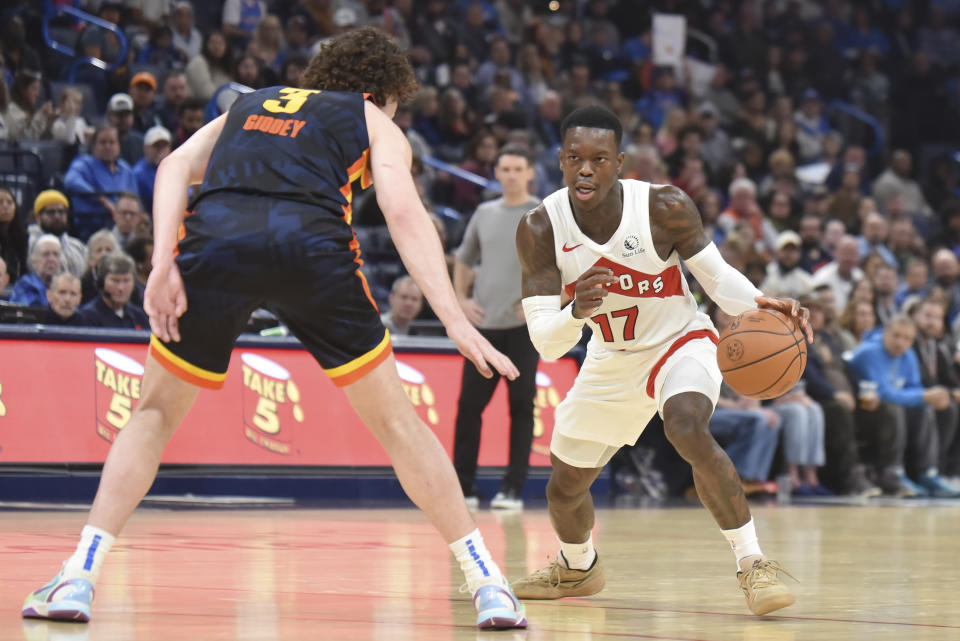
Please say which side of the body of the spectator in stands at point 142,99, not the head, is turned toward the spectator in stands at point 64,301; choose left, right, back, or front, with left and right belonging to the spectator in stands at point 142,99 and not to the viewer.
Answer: front

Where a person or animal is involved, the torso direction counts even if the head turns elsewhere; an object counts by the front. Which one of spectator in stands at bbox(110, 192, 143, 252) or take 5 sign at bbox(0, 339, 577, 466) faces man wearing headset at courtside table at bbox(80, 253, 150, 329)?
spectator in stands at bbox(110, 192, 143, 252)

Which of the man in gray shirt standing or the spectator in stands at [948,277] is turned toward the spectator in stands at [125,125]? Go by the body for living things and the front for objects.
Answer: the spectator in stands at [948,277]

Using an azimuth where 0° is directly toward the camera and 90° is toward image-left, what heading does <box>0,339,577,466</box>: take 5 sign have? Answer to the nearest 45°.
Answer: approximately 0°

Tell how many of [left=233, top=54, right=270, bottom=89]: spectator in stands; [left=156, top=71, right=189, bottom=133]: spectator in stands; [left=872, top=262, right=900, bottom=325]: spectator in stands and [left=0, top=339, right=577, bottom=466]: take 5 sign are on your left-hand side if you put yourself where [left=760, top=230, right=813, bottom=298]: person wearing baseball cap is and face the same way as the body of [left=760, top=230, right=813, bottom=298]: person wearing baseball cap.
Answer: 1

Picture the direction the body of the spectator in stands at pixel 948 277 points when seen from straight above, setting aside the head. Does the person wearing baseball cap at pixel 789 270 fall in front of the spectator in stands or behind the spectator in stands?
in front

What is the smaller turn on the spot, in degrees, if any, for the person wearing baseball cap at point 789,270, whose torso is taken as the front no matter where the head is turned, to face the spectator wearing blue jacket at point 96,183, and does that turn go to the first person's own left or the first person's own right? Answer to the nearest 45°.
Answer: approximately 45° to the first person's own right

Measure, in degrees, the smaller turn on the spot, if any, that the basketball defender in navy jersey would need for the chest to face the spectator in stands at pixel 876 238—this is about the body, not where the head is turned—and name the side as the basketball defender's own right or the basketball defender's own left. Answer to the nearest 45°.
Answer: approximately 45° to the basketball defender's own right

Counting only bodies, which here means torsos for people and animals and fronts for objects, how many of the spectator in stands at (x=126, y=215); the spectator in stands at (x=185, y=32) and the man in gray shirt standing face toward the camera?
3

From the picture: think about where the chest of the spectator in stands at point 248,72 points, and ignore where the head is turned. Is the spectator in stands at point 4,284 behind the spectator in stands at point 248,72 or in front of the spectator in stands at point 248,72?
in front

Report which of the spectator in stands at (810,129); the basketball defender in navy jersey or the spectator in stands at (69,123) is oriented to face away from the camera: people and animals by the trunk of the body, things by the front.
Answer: the basketball defender in navy jersey

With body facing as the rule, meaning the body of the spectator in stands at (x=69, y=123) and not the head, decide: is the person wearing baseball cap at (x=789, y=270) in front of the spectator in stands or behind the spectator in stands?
in front

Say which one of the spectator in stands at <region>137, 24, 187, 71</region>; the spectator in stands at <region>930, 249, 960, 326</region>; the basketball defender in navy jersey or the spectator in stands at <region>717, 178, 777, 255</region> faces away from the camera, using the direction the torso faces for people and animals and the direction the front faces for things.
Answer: the basketball defender in navy jersey

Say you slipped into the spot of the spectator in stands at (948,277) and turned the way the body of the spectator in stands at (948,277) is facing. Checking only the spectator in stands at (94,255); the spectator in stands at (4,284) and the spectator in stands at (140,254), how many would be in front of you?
3

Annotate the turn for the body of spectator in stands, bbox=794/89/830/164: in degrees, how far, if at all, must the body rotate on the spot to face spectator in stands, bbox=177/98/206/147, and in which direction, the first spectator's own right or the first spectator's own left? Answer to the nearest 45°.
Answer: approximately 45° to the first spectator's own right
